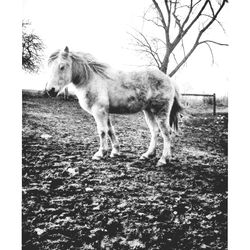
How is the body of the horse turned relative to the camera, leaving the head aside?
to the viewer's left
